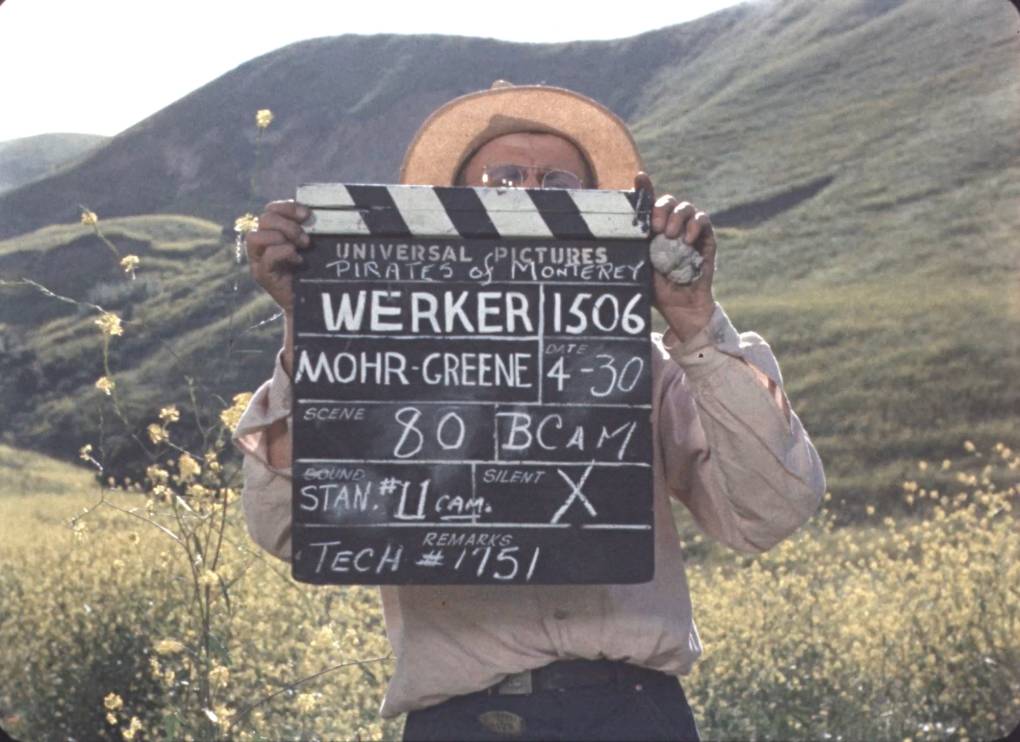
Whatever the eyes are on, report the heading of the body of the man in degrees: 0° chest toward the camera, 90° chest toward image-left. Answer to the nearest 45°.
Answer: approximately 0°
